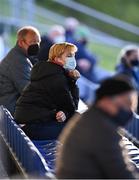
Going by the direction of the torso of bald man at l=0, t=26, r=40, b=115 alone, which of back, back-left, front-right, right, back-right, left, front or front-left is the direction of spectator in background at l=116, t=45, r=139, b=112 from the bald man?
front-left

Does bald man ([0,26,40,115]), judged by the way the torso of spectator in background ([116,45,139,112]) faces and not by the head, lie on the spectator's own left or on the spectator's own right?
on the spectator's own right

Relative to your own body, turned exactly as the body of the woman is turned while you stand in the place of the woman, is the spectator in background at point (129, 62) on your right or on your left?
on your left

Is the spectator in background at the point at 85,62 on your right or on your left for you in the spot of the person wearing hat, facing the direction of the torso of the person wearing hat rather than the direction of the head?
on your left

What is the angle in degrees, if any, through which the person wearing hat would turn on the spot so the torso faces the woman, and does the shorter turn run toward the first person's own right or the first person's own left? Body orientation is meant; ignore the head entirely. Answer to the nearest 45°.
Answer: approximately 90° to the first person's own left
